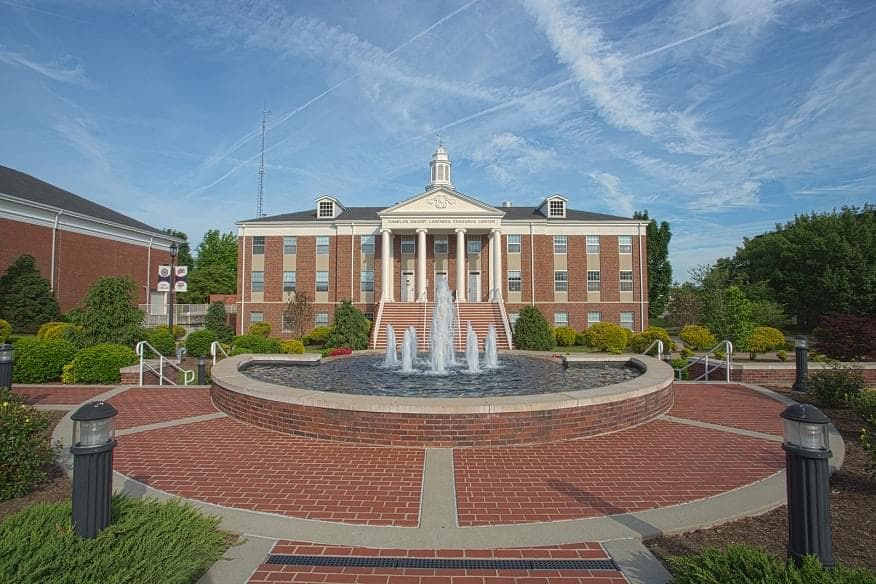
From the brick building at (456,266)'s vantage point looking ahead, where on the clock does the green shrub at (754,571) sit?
The green shrub is roughly at 12 o'clock from the brick building.

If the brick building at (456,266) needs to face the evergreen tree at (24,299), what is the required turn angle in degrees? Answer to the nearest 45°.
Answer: approximately 90° to its right

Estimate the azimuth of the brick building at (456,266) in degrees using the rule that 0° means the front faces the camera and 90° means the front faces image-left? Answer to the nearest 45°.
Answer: approximately 0°

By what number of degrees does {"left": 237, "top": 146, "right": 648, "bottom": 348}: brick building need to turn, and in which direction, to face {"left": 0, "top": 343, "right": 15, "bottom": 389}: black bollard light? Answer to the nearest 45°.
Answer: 0° — it already faces it

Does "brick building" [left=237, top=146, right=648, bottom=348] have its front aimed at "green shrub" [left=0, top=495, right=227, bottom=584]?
yes

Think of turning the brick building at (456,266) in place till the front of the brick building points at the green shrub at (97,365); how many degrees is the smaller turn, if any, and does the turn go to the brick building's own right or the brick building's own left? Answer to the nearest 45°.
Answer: approximately 45° to the brick building's own right

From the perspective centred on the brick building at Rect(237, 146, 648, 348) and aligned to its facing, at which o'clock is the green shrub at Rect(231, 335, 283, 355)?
The green shrub is roughly at 1 o'clock from the brick building.

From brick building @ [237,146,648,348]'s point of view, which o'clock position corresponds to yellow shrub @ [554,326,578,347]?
The yellow shrub is roughly at 10 o'clock from the brick building.

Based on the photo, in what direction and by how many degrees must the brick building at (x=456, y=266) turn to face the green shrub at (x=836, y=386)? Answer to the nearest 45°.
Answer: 0° — it already faces it
